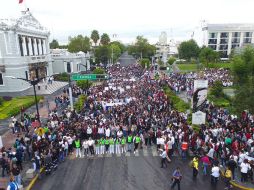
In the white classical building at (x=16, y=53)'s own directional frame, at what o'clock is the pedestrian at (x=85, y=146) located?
The pedestrian is roughly at 1 o'clock from the white classical building.

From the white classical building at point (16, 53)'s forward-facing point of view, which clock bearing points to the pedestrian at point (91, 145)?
The pedestrian is roughly at 1 o'clock from the white classical building.

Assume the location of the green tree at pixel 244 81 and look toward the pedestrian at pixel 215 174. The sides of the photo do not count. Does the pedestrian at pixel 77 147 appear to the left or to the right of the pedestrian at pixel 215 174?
right

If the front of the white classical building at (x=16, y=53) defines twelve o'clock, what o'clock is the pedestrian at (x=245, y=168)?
The pedestrian is roughly at 1 o'clock from the white classical building.

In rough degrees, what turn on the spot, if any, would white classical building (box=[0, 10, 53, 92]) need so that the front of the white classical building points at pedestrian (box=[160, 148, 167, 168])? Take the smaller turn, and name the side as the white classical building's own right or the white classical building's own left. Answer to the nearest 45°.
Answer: approximately 45° to the white classical building's own right

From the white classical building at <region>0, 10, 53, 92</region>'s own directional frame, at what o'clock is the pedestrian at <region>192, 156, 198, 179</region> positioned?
The pedestrian is roughly at 1 o'clock from the white classical building.

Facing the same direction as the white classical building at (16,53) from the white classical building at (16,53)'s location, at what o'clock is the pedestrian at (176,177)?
The pedestrian is roughly at 1 o'clock from the white classical building.

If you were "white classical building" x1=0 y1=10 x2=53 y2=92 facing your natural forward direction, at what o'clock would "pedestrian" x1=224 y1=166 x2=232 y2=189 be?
The pedestrian is roughly at 1 o'clock from the white classical building.

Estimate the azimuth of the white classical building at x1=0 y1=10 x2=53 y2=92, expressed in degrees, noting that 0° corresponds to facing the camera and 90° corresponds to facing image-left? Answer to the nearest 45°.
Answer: approximately 315°

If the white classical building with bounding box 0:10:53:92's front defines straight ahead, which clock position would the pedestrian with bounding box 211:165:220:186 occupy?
The pedestrian is roughly at 1 o'clock from the white classical building.
